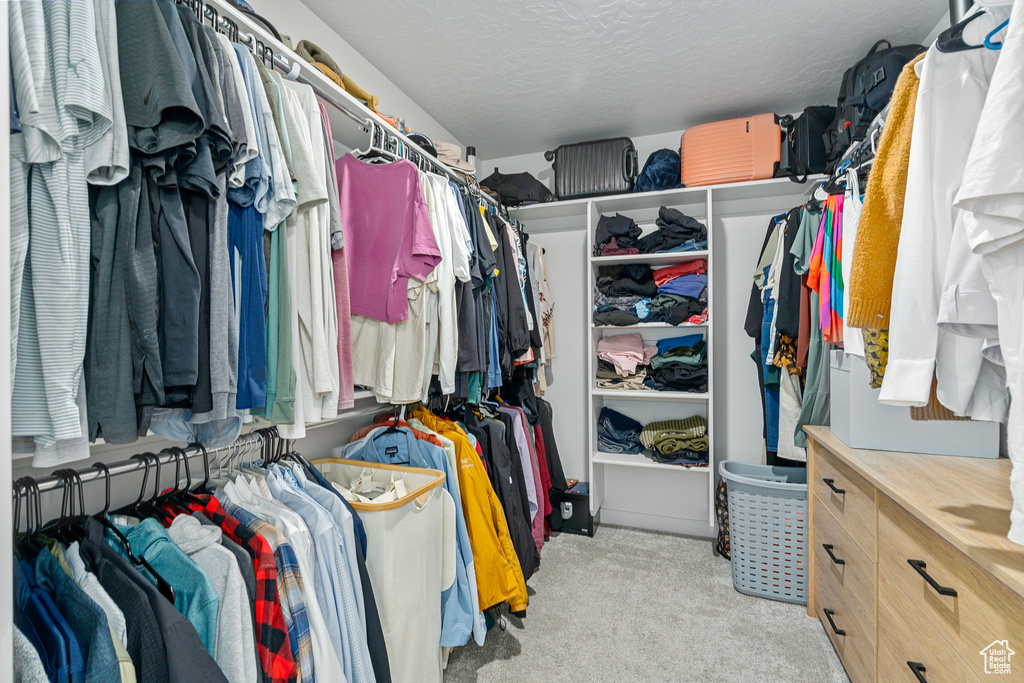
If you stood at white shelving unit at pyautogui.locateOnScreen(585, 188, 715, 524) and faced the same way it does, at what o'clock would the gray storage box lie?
The gray storage box is roughly at 11 o'clock from the white shelving unit.

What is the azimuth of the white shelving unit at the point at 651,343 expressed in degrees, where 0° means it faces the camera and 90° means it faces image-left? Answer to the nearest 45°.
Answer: approximately 0°

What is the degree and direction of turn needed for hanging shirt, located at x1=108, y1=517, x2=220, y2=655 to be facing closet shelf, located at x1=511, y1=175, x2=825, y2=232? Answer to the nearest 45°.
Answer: approximately 135° to its left

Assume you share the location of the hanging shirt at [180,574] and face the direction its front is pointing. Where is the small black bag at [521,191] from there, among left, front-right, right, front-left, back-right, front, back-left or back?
back

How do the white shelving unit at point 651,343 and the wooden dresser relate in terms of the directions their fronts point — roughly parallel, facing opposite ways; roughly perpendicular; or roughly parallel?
roughly perpendicular
